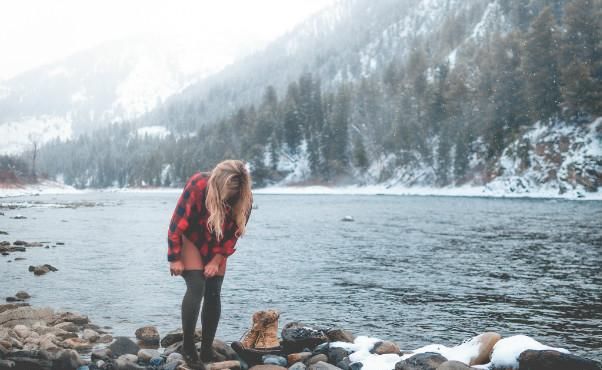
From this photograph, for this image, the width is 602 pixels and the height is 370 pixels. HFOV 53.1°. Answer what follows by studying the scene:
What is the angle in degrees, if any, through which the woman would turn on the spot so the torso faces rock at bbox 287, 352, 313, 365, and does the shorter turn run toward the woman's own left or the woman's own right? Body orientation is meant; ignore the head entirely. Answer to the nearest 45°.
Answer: approximately 90° to the woman's own left

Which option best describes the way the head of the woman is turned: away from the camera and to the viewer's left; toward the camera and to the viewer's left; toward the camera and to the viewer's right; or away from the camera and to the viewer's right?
toward the camera and to the viewer's right

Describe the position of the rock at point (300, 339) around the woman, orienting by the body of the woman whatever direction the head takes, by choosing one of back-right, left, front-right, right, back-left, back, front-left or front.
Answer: left

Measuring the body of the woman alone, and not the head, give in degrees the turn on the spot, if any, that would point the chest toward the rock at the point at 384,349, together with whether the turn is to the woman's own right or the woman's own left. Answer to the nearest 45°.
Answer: approximately 90° to the woman's own left

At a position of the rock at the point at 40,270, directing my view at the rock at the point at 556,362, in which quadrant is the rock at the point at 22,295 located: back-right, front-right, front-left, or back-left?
front-right

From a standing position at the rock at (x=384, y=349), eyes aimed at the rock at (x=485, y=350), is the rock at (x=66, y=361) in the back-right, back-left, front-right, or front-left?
back-right

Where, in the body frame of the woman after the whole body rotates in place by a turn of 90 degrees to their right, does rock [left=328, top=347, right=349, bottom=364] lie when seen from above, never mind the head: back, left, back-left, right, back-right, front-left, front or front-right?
back

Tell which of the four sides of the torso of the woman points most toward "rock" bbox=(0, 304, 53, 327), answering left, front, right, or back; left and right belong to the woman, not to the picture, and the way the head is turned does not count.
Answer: back

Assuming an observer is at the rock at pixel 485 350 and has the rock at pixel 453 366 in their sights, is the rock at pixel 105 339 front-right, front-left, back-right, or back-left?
front-right

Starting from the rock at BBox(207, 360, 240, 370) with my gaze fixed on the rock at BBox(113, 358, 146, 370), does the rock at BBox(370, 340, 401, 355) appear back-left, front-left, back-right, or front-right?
back-right

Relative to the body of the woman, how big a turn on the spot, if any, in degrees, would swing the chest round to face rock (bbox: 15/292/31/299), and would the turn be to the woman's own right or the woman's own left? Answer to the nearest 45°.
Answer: approximately 180°

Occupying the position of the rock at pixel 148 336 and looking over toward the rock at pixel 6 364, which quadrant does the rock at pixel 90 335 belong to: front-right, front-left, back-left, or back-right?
front-right

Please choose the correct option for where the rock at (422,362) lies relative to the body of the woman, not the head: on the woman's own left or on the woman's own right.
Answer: on the woman's own left

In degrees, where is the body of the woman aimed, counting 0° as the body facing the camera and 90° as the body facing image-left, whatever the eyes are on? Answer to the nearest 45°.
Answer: approximately 315°
